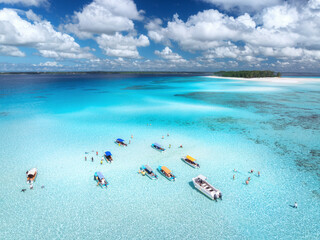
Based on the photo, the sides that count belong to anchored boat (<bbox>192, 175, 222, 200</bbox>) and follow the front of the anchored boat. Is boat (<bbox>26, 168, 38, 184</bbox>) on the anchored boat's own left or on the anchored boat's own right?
on the anchored boat's own left

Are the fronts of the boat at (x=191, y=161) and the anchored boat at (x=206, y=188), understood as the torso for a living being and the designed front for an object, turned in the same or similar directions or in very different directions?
same or similar directions

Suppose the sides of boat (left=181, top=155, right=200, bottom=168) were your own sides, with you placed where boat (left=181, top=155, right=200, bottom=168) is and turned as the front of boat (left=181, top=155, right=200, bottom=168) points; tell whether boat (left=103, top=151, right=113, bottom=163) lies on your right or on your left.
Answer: on your left

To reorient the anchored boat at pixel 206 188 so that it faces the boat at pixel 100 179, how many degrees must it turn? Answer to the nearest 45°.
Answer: approximately 45° to its left

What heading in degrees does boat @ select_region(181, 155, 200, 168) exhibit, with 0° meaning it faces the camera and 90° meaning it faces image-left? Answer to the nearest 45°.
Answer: approximately 135°

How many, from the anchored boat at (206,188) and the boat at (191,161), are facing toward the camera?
0

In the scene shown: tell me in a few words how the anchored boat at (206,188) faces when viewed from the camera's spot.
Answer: facing away from the viewer and to the left of the viewer

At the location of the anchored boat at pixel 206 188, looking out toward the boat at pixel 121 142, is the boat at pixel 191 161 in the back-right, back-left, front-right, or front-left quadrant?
front-right

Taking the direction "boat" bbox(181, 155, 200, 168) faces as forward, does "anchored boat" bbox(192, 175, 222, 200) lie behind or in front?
behind

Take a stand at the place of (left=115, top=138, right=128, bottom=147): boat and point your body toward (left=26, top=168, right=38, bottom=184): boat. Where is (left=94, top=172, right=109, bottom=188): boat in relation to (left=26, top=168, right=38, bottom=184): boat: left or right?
left

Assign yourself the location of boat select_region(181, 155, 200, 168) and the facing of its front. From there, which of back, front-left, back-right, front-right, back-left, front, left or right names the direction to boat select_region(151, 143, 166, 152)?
front

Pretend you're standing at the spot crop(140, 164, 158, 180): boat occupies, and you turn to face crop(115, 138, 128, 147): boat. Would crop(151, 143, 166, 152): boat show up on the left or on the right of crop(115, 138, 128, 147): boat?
right

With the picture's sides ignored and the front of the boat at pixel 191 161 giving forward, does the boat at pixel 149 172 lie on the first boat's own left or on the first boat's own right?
on the first boat's own left

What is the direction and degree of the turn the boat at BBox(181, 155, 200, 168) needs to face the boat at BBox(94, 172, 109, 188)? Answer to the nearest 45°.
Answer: approximately 90° to its left

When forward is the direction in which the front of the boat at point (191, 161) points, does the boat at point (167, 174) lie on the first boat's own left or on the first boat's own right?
on the first boat's own left

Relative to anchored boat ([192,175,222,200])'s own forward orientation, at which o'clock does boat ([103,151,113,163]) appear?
The boat is roughly at 11 o'clock from the anchored boat.
